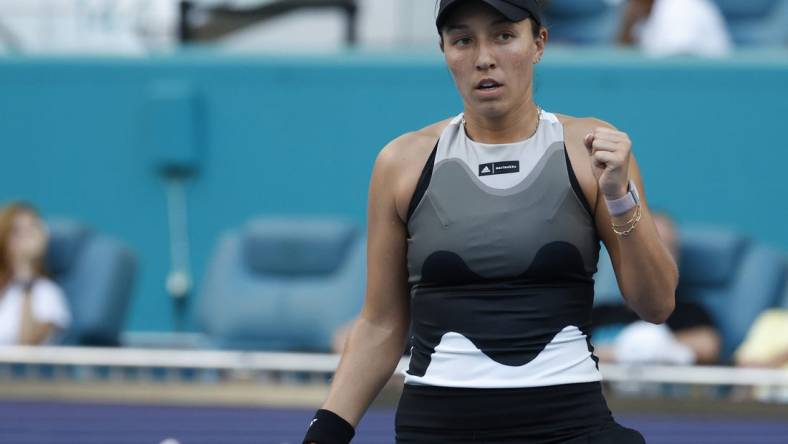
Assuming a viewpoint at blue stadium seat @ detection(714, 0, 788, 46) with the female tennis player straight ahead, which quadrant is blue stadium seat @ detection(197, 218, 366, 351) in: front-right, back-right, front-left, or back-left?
front-right

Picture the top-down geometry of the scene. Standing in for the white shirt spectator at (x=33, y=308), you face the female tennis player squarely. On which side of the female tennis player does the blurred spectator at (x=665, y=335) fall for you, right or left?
left

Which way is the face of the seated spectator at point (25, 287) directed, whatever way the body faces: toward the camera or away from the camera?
toward the camera

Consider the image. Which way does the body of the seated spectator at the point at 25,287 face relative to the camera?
toward the camera

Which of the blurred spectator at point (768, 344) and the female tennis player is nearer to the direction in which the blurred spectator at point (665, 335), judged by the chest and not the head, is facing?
the female tennis player

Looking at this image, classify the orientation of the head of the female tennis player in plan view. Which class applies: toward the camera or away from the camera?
toward the camera

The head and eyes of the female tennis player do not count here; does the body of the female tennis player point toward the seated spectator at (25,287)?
no

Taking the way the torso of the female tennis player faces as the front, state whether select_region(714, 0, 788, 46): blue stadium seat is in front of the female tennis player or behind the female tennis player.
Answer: behind

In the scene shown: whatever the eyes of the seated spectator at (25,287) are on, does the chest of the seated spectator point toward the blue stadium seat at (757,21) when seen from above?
no

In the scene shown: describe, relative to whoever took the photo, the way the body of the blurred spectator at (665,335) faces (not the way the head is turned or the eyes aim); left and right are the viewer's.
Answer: facing the viewer

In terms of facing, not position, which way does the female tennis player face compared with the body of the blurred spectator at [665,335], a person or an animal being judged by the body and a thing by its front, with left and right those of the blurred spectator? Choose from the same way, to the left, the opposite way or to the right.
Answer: the same way
